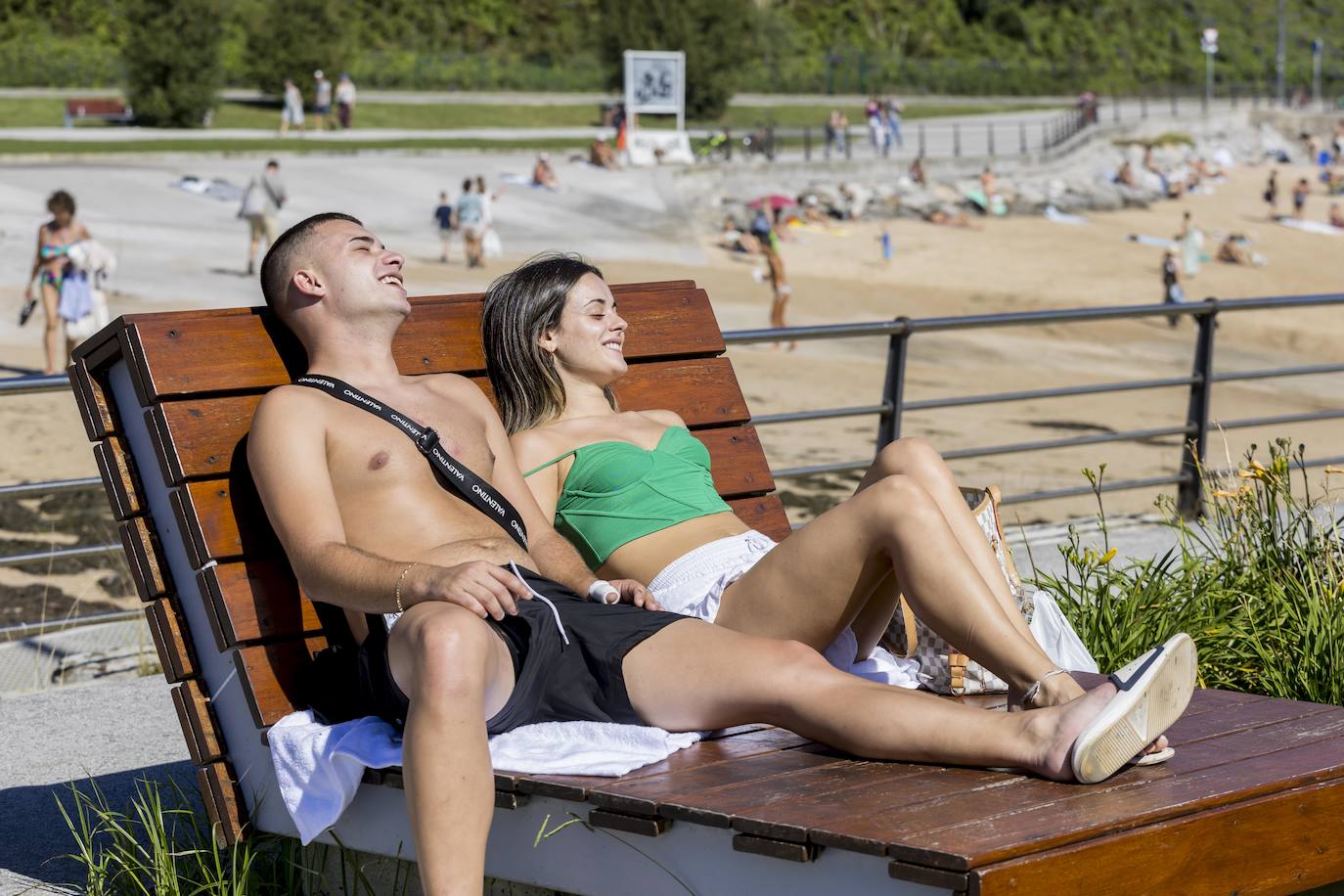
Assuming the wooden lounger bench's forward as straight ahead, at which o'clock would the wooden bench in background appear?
The wooden bench in background is roughly at 7 o'clock from the wooden lounger bench.

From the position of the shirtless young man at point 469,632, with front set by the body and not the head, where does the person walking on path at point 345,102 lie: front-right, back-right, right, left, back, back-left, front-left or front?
back-left

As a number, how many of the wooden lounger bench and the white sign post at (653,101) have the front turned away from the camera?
0

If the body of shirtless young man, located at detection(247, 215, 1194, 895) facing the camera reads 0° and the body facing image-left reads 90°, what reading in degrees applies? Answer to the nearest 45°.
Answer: approximately 315°

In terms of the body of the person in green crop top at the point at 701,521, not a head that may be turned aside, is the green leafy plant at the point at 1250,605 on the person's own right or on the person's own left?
on the person's own left

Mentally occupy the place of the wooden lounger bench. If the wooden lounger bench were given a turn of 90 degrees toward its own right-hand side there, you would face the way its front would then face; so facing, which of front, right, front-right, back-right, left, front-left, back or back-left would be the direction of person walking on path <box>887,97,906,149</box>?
back-right

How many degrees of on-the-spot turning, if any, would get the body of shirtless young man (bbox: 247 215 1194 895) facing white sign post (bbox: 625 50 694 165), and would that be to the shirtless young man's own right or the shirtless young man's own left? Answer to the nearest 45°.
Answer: approximately 135° to the shirtless young man's own left

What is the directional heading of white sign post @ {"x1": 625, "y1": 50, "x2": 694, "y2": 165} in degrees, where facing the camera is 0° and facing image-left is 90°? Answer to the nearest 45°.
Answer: approximately 0°
